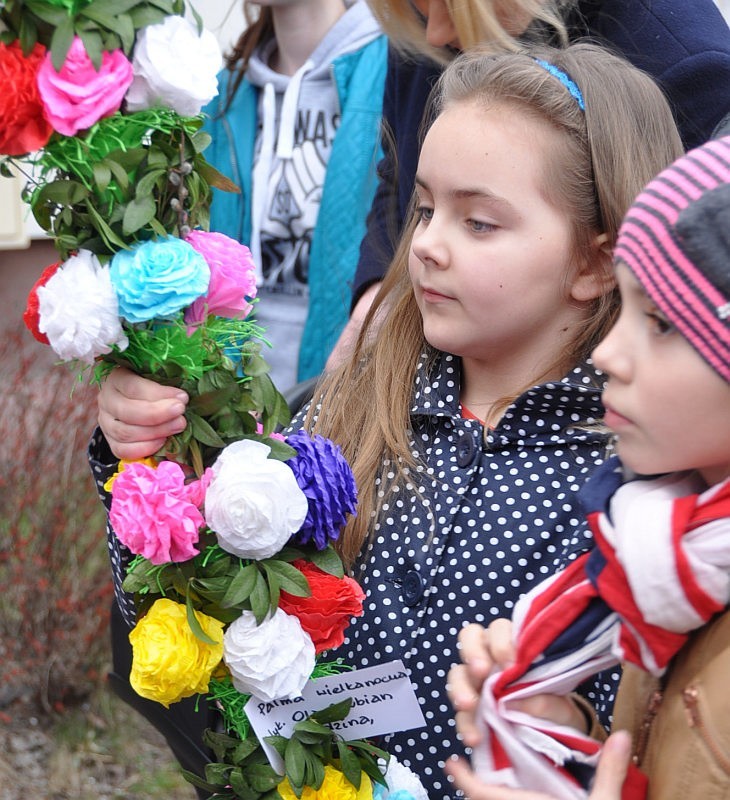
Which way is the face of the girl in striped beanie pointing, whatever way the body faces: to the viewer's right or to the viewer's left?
to the viewer's left

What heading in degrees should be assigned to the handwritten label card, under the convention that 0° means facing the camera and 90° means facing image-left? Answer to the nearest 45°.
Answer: approximately 0°
